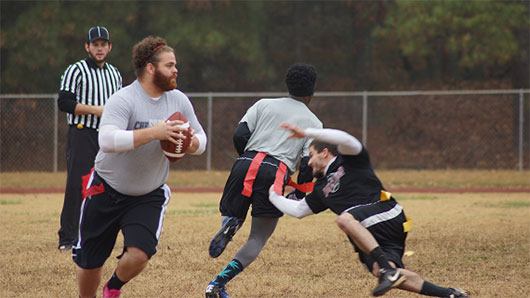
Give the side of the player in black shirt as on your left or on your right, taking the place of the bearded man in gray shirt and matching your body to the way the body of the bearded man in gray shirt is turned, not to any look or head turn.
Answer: on your left

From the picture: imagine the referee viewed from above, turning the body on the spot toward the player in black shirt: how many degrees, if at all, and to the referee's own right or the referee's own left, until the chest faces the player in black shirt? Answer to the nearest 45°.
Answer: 0° — they already face them

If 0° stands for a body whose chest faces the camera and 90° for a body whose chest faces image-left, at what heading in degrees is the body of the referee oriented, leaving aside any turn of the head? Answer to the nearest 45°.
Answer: approximately 315°

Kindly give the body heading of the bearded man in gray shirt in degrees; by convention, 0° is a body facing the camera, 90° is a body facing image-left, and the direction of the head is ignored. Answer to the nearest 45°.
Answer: approximately 315°

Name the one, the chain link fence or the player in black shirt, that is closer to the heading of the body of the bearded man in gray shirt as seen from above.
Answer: the player in black shirt

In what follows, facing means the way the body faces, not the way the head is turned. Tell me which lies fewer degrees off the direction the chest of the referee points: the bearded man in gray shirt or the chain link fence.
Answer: the bearded man in gray shirt
